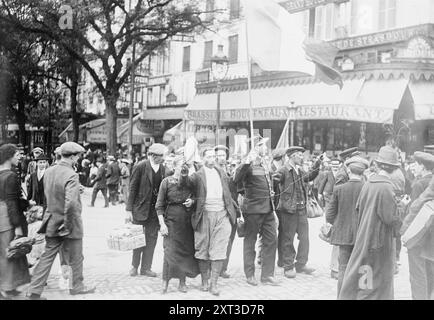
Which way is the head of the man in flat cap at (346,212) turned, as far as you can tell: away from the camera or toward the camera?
away from the camera

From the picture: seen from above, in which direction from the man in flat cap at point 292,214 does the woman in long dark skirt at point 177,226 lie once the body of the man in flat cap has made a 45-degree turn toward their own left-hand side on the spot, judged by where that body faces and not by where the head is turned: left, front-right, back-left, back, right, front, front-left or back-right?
back-right

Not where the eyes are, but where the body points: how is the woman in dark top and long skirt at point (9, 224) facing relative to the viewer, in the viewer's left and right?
facing to the right of the viewer

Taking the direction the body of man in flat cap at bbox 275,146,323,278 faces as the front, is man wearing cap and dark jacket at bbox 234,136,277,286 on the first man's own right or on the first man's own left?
on the first man's own right

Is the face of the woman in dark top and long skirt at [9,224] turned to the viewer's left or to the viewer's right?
to the viewer's right

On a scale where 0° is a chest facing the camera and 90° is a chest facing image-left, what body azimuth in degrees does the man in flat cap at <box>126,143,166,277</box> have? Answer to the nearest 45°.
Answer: approximately 315°

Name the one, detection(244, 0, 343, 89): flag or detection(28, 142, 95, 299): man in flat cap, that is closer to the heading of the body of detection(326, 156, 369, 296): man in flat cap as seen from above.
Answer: the flag

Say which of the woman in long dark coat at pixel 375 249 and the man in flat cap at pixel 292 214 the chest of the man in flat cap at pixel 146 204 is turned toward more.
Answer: the woman in long dark coat

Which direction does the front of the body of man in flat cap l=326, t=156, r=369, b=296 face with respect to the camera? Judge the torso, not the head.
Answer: away from the camera

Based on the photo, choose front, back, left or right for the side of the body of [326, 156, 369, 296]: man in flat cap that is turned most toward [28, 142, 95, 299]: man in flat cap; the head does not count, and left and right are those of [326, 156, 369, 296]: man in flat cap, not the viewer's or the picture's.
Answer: left

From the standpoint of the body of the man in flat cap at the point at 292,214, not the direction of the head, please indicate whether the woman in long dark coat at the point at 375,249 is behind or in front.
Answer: in front

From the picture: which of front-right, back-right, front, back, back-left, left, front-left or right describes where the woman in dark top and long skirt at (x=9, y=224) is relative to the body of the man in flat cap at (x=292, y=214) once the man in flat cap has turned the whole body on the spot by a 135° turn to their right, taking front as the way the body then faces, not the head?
front-left
